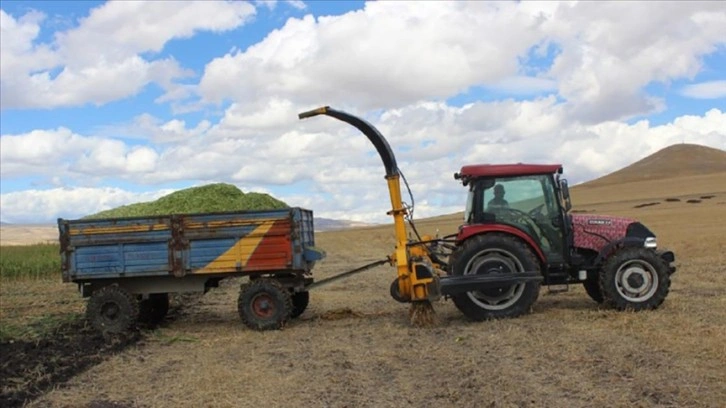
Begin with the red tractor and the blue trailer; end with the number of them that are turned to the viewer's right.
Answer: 2

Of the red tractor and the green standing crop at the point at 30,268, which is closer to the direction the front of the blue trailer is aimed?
the red tractor

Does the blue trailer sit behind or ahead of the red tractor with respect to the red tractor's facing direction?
behind

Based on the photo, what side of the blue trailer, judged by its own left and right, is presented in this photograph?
right

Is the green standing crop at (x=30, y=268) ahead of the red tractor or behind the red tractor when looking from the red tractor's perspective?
behind

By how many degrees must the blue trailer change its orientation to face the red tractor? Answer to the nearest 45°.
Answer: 0° — it already faces it

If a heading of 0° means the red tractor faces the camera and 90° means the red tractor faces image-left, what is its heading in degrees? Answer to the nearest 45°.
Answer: approximately 270°

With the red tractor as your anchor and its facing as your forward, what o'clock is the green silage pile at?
The green silage pile is roughly at 7 o'clock from the red tractor.

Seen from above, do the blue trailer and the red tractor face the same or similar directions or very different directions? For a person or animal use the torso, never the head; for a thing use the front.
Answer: same or similar directions
